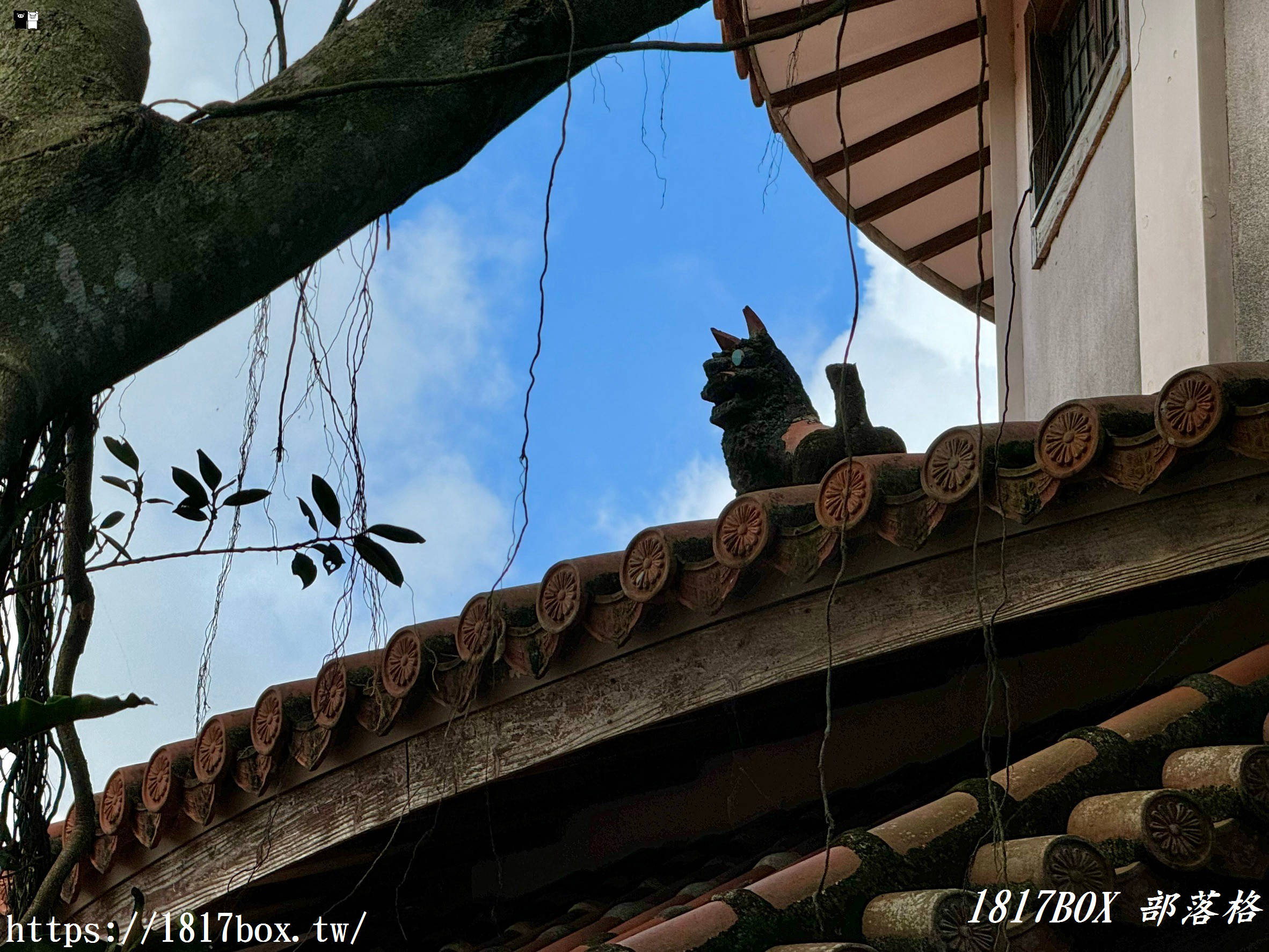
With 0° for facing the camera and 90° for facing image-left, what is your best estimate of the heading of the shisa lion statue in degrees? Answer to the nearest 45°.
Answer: approximately 90°

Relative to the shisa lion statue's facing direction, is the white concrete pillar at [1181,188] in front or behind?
behind

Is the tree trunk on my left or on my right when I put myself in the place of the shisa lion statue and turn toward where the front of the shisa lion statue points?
on my left

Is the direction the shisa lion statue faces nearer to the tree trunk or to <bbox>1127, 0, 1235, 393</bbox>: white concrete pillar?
the tree trunk
